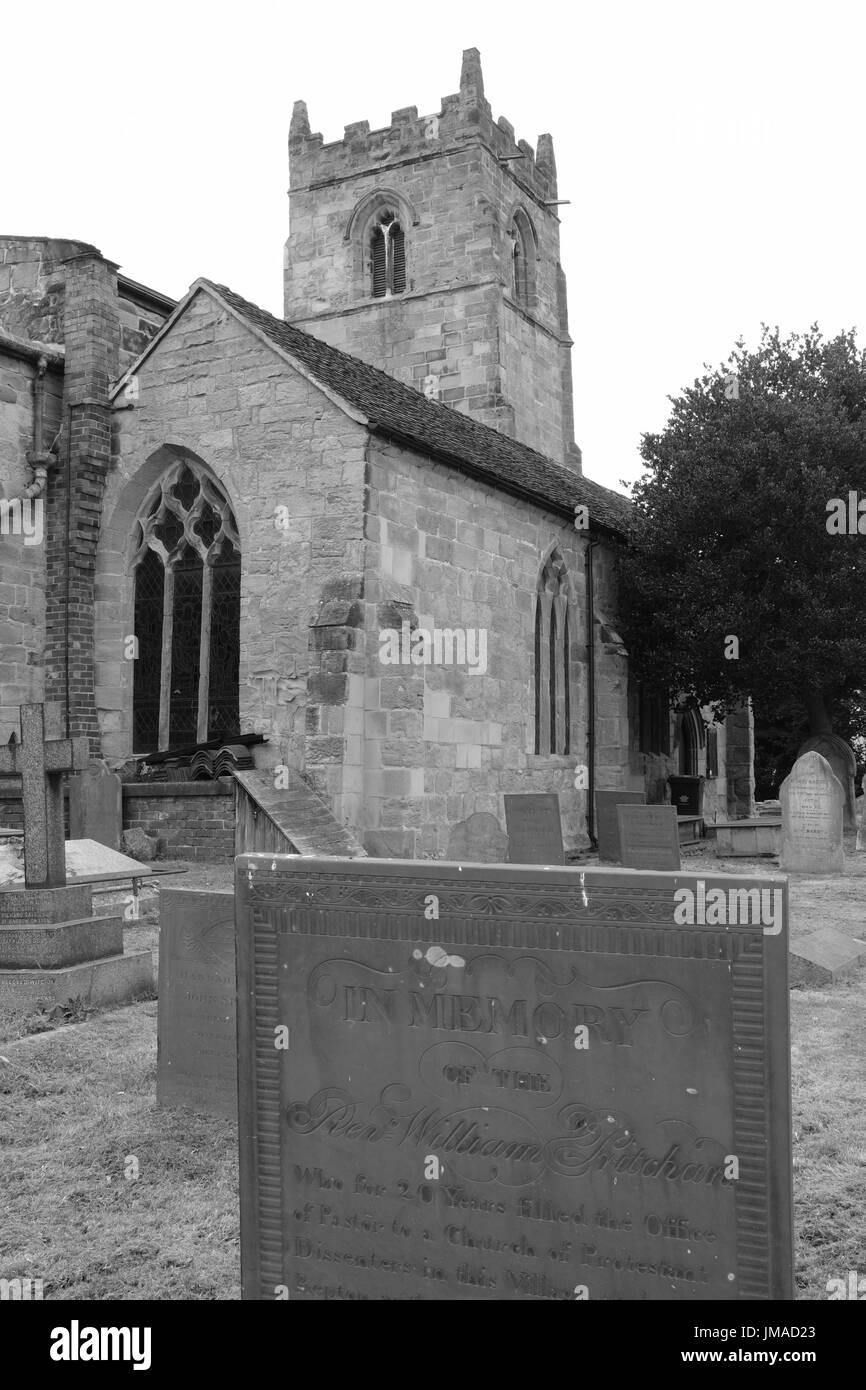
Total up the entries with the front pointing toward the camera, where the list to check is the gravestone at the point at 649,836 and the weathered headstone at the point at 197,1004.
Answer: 2

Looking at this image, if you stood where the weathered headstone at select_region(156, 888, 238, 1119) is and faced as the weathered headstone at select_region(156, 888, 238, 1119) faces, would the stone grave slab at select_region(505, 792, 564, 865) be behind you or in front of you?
behind

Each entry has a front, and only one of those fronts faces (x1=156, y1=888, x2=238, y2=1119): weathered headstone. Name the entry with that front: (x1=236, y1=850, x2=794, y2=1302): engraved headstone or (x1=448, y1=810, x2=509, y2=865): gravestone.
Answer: the gravestone

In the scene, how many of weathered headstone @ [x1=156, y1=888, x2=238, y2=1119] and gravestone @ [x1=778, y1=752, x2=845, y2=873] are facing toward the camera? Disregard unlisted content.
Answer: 2

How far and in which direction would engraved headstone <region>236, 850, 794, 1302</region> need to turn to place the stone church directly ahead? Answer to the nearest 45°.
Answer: approximately 180°

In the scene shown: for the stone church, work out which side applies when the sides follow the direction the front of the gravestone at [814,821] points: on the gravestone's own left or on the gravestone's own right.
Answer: on the gravestone's own right

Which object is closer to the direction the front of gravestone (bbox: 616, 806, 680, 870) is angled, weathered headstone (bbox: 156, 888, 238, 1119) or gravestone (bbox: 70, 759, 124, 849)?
the weathered headstone

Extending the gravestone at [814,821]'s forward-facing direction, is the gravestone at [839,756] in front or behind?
behind

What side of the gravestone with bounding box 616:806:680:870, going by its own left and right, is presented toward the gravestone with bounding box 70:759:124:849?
right

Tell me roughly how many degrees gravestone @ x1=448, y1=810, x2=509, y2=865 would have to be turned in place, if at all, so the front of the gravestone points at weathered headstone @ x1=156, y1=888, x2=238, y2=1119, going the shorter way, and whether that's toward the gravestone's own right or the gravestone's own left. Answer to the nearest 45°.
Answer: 0° — it already faces it

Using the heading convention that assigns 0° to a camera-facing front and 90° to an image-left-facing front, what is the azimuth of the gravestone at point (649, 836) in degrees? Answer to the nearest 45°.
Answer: approximately 0°

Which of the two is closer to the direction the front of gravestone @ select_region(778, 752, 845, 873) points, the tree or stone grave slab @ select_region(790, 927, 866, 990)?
the stone grave slab
